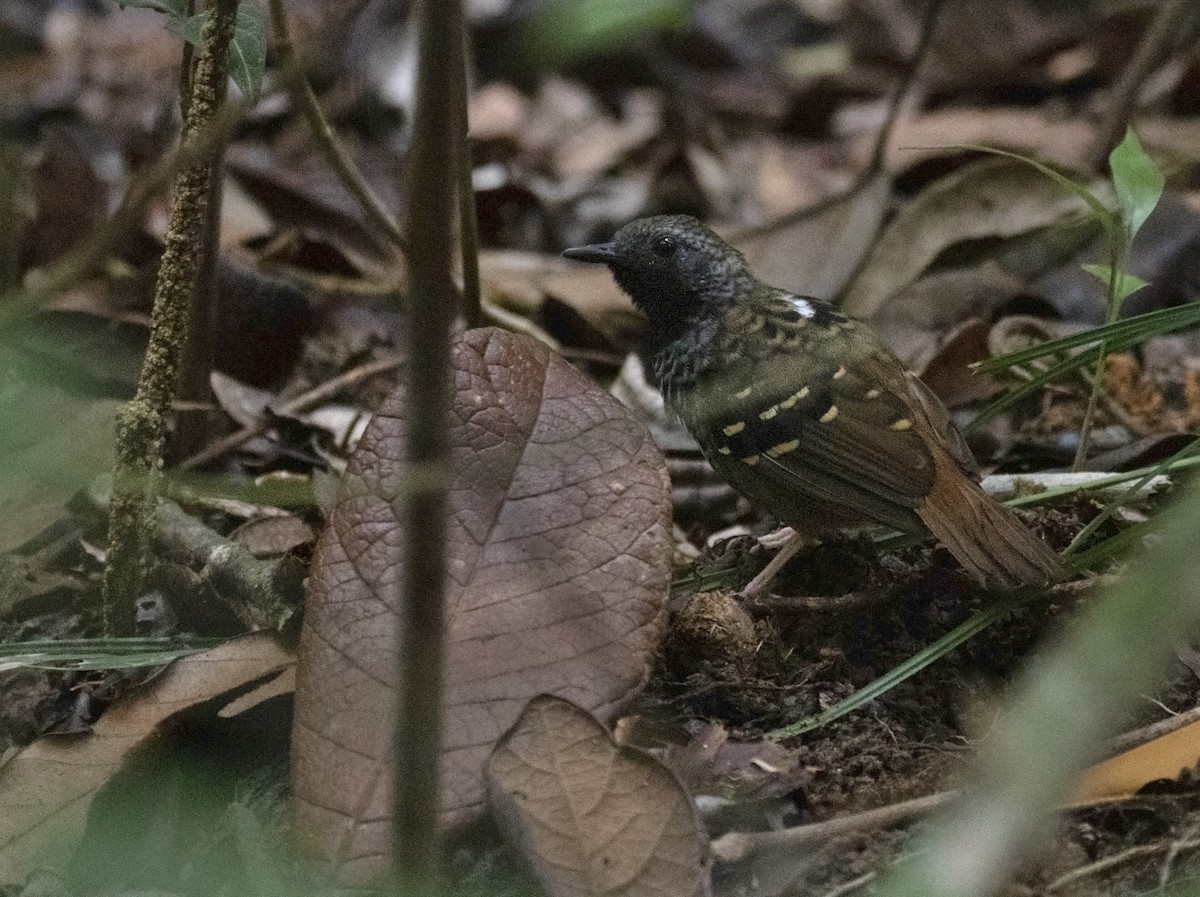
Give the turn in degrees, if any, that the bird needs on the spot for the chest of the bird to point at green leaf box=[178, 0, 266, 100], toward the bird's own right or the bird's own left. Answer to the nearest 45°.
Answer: approximately 45° to the bird's own left

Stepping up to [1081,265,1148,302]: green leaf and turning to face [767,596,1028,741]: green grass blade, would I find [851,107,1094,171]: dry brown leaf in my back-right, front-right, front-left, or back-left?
back-right

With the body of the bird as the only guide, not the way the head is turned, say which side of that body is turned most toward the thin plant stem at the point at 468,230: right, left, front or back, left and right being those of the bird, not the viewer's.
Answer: front

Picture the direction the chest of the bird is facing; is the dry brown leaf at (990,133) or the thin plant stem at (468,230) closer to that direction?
the thin plant stem

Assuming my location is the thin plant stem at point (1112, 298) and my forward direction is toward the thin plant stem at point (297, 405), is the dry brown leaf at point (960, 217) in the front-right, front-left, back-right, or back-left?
front-right

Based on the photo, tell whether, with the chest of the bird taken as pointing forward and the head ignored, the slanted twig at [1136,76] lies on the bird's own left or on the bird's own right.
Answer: on the bird's own right

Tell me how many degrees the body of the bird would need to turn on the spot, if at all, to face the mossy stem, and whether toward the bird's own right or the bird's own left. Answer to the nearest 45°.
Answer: approximately 45° to the bird's own left

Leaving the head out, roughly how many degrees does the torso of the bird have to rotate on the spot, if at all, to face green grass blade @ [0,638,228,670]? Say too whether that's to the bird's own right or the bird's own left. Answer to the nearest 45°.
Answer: approximately 45° to the bird's own left

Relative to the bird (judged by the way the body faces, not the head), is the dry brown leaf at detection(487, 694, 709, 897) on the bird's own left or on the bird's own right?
on the bird's own left

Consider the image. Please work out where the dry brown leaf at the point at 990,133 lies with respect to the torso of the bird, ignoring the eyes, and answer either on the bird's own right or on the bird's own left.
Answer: on the bird's own right

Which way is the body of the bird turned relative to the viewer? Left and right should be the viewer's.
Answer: facing to the left of the viewer

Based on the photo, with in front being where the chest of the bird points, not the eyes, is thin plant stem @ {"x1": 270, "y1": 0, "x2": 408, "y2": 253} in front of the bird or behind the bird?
in front

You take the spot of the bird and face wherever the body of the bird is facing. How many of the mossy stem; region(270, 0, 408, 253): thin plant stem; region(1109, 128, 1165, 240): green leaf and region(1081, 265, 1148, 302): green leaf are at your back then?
2

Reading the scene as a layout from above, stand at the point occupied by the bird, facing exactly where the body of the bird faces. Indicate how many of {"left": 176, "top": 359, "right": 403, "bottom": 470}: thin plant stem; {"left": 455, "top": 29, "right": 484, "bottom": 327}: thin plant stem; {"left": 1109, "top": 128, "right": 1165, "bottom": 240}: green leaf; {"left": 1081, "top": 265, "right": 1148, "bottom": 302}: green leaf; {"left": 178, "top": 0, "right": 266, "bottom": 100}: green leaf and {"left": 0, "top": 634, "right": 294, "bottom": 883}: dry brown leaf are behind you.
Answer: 2

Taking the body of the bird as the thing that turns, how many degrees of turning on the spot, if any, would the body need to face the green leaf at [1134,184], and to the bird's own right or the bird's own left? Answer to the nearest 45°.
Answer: approximately 180°

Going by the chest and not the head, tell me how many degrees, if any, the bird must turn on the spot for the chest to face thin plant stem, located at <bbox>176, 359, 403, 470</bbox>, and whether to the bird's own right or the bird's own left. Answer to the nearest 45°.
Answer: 0° — it already faces it
